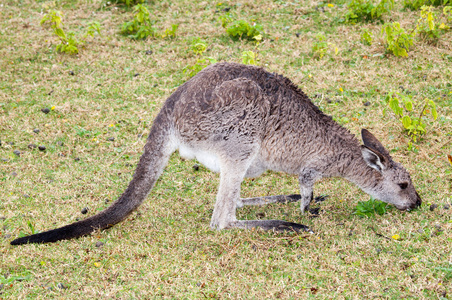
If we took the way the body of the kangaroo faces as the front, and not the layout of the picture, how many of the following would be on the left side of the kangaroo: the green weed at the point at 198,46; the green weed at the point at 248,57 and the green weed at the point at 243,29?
3

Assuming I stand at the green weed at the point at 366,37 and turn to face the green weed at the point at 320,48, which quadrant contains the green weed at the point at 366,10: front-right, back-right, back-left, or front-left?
back-right

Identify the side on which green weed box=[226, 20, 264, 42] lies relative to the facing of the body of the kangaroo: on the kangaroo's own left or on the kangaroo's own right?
on the kangaroo's own left

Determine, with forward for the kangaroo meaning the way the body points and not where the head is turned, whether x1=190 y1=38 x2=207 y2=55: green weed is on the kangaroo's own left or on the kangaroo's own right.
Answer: on the kangaroo's own left

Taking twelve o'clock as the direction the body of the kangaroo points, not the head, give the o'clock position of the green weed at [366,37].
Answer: The green weed is roughly at 10 o'clock from the kangaroo.

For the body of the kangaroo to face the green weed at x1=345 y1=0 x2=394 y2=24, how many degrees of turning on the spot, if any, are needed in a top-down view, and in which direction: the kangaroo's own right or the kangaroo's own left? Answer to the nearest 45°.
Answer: approximately 45° to the kangaroo's own left

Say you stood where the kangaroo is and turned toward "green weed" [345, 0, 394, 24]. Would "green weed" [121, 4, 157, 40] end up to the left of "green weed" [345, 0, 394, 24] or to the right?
left

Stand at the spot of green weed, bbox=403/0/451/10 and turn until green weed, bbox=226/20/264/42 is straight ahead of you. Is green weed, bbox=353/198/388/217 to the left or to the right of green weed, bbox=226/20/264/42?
left

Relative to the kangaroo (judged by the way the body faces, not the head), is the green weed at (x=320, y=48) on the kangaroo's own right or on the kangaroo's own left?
on the kangaroo's own left

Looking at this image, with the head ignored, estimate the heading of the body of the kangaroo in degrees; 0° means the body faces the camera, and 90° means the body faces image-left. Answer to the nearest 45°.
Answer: approximately 270°

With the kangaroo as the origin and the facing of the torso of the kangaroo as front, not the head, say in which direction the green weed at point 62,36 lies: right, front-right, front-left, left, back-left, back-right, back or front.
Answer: back-left
